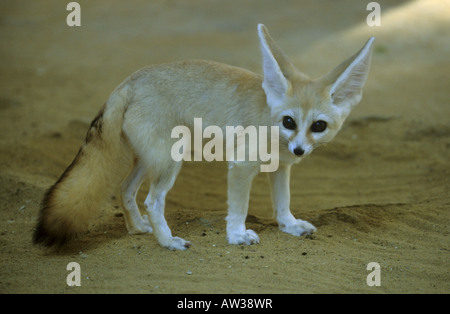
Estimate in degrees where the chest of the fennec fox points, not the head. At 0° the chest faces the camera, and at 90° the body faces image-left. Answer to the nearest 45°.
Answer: approximately 270°
